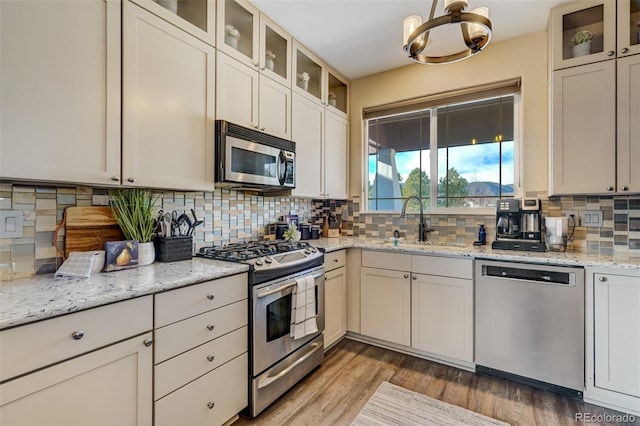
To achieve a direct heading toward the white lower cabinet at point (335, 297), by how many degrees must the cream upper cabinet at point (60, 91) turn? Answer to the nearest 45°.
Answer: approximately 90° to its left

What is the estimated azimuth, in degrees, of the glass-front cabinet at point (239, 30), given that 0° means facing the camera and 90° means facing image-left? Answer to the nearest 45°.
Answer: approximately 315°

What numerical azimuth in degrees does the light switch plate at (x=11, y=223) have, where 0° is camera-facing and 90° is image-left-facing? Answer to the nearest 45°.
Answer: approximately 0°

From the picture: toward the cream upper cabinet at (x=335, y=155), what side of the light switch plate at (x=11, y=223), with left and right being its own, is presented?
left

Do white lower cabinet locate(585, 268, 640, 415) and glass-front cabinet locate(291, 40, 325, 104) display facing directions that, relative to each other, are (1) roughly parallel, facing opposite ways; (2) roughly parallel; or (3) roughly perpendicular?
roughly perpendicular

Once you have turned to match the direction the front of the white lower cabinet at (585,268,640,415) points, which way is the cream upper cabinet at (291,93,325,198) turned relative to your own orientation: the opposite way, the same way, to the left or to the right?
to the left

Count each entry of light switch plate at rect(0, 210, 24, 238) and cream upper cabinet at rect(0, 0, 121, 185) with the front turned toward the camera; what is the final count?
2

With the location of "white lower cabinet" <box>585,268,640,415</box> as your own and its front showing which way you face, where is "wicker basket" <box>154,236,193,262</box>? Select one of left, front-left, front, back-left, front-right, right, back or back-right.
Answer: front-right
